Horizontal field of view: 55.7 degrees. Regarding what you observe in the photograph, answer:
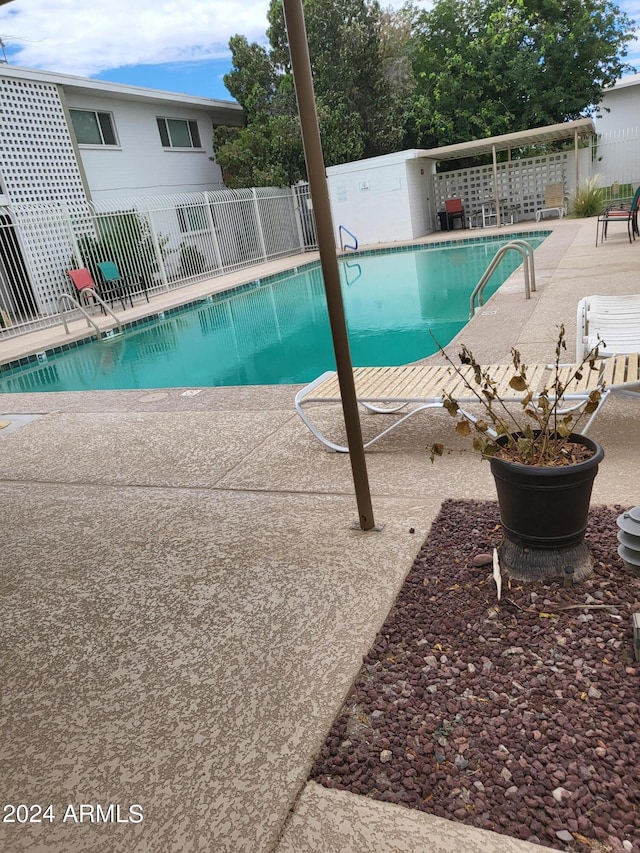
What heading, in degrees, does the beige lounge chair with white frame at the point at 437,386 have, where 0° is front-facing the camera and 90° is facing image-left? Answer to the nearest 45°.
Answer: approximately 90°

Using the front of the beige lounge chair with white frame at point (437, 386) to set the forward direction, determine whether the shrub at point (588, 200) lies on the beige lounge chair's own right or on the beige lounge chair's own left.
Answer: on the beige lounge chair's own right

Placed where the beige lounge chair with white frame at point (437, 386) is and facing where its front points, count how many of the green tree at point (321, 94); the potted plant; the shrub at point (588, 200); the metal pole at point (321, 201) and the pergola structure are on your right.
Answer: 3

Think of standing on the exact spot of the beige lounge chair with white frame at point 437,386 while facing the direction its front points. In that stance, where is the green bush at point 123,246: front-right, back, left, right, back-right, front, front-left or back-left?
front-right

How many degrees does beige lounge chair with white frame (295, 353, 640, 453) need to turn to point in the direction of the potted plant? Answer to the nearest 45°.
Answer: approximately 90° to its left

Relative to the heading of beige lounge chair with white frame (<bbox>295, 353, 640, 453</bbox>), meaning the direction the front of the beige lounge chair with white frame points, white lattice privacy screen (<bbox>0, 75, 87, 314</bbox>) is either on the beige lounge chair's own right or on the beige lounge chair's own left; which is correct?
on the beige lounge chair's own right

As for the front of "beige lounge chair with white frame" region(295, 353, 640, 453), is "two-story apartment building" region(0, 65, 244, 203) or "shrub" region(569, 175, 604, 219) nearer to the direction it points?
the two-story apartment building

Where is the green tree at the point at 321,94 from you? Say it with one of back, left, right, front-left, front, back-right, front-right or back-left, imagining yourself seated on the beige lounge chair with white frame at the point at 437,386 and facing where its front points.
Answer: right

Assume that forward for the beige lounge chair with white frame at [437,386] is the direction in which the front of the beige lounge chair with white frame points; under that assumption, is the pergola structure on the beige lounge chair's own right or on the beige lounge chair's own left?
on the beige lounge chair's own right

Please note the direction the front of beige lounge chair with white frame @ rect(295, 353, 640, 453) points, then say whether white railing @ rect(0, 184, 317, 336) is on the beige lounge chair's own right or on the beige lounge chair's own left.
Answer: on the beige lounge chair's own right

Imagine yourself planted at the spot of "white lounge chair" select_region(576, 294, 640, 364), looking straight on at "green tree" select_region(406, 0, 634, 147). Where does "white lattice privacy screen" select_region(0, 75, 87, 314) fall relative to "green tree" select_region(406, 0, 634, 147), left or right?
left

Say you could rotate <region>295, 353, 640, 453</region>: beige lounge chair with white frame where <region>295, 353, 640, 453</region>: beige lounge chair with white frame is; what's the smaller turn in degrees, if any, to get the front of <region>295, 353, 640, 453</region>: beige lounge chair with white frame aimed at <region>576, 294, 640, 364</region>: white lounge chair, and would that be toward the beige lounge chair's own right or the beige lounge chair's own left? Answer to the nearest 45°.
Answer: approximately 135° to the beige lounge chair's own right

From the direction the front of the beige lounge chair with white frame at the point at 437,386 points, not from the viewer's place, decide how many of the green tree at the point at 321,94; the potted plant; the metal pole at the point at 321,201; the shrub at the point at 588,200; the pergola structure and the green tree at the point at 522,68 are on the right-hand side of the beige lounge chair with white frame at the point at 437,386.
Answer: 4

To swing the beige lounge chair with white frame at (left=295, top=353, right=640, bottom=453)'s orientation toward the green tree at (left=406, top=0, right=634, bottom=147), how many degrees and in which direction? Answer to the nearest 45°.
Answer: approximately 90° to its right

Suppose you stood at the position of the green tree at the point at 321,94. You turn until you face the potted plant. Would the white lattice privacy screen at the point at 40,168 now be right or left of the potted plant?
right
